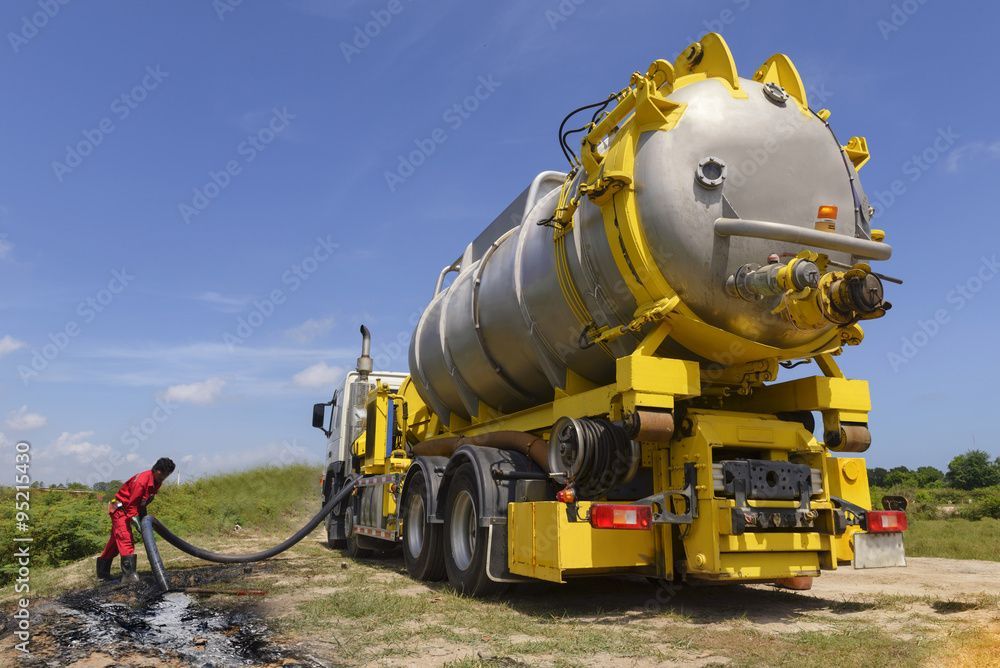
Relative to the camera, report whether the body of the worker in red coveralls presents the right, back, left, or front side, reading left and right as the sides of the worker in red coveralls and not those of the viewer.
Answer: right

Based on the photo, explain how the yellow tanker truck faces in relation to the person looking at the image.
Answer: facing away from the viewer and to the left of the viewer

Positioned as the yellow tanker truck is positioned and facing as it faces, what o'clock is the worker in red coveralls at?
The worker in red coveralls is roughly at 11 o'clock from the yellow tanker truck.

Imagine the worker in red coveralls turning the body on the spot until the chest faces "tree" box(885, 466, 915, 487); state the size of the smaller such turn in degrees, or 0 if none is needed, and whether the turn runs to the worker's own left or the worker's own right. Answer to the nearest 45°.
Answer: approximately 45° to the worker's own left

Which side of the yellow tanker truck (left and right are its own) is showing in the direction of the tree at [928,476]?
right

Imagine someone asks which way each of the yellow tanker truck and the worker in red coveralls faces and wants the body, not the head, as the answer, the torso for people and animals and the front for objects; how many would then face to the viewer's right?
1
